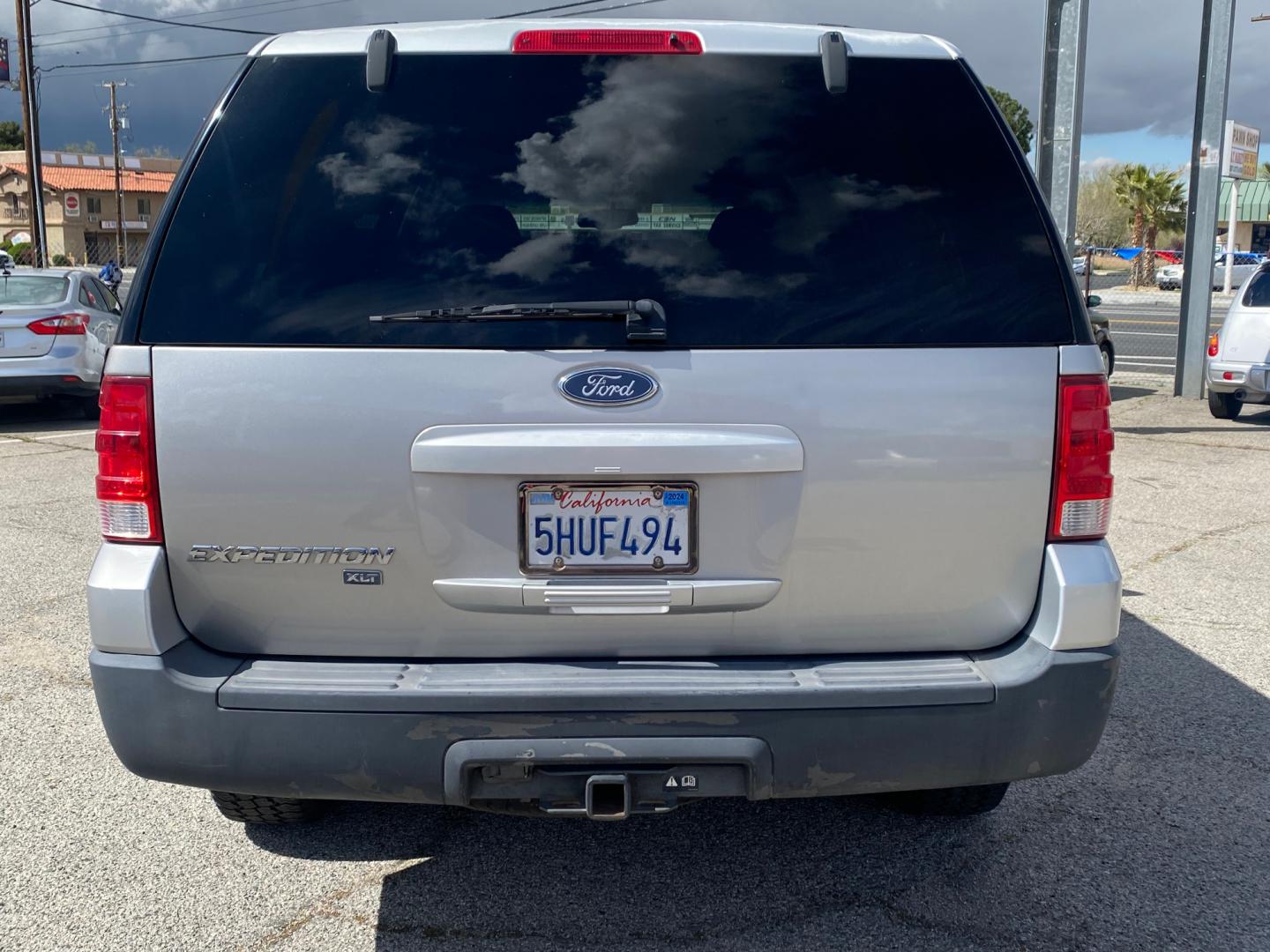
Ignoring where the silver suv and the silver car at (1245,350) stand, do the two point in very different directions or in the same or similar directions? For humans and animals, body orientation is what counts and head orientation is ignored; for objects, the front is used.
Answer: same or similar directions

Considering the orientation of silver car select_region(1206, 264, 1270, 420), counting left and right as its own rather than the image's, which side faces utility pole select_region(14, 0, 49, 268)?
left

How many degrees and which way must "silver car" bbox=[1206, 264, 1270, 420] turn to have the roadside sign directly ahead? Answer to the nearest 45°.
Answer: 0° — it already faces it

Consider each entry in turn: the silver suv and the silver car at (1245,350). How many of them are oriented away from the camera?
2

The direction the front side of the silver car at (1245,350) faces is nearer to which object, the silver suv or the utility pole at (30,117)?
the utility pole

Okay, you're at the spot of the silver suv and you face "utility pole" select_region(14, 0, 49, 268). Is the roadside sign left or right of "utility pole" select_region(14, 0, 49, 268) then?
right

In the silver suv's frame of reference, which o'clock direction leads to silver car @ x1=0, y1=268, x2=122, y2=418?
The silver car is roughly at 11 o'clock from the silver suv.

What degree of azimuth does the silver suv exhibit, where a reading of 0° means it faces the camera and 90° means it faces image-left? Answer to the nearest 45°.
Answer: approximately 180°

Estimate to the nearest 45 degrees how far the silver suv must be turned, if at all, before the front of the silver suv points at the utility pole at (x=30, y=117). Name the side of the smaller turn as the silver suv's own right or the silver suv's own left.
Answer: approximately 45° to the silver suv's own left

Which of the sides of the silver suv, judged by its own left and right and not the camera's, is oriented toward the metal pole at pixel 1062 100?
front

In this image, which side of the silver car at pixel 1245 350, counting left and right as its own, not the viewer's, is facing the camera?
back

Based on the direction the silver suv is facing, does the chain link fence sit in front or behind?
in front

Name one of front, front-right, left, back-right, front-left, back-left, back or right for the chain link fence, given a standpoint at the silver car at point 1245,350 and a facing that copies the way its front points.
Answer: front
